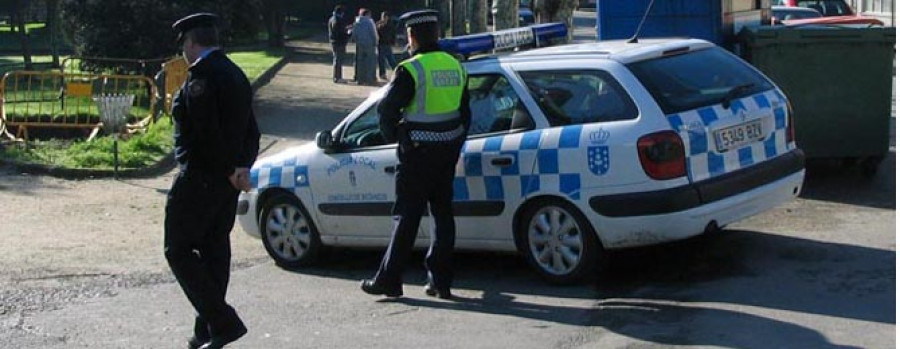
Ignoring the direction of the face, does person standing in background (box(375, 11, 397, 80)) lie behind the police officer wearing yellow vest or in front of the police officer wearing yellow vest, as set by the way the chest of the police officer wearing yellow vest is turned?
in front

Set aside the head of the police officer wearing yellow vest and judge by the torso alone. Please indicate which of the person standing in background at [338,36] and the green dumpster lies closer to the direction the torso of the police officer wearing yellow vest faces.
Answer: the person standing in background

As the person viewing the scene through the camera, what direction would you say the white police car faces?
facing away from the viewer and to the left of the viewer

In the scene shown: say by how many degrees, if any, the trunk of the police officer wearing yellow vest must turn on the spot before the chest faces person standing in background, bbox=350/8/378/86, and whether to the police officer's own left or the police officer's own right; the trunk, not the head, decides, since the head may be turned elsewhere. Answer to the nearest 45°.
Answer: approximately 45° to the police officer's own right

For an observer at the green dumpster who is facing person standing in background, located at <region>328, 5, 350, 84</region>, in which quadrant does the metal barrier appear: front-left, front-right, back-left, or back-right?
front-left

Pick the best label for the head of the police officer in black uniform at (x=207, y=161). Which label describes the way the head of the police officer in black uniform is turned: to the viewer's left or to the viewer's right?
to the viewer's left

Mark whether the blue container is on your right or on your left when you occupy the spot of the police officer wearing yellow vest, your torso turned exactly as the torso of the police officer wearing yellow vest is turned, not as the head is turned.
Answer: on your right

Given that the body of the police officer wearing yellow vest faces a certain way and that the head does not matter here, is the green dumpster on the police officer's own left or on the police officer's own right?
on the police officer's own right

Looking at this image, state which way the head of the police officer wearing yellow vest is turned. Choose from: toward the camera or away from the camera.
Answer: away from the camera

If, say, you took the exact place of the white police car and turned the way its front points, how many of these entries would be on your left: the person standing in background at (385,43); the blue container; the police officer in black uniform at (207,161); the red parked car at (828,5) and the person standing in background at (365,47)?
1

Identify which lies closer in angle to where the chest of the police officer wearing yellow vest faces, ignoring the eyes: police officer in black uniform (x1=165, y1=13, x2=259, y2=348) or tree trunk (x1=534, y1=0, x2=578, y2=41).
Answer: the tree trunk

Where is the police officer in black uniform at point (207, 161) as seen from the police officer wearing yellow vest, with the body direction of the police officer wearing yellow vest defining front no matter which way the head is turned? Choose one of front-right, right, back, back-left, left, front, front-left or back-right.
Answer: left

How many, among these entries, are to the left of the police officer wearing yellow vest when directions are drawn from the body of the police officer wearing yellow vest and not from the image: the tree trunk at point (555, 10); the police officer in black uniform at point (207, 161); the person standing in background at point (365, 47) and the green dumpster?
1

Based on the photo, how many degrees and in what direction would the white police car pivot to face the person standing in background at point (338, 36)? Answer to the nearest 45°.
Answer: approximately 45° to its right

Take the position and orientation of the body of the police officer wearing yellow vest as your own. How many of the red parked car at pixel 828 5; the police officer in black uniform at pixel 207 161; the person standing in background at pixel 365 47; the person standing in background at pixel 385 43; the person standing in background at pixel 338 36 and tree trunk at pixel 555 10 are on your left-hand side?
1

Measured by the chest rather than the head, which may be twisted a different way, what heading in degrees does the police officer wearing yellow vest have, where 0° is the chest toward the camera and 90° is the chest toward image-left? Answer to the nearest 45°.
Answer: approximately 135°
